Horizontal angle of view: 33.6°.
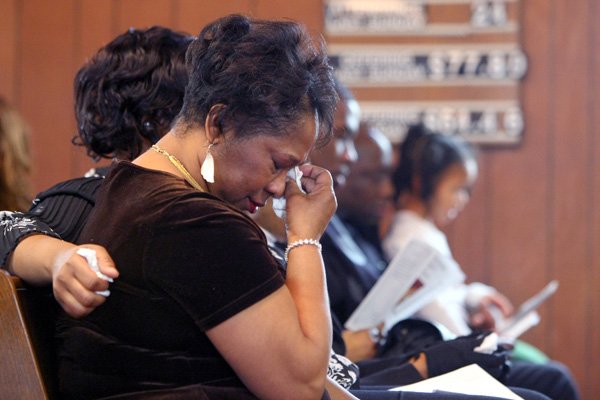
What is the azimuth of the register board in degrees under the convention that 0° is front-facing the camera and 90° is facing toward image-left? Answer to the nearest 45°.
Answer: approximately 0°
